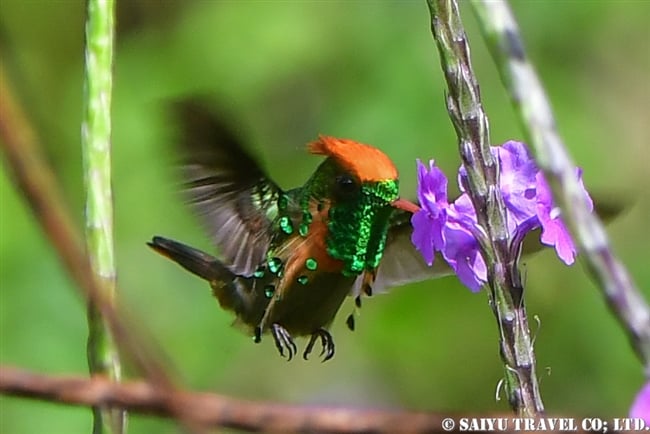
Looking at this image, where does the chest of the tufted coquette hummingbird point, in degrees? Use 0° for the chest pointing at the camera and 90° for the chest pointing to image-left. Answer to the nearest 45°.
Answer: approximately 315°

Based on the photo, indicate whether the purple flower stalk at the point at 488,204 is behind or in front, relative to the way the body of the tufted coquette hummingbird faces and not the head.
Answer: in front

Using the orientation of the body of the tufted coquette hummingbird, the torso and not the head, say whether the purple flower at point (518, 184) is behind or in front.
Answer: in front

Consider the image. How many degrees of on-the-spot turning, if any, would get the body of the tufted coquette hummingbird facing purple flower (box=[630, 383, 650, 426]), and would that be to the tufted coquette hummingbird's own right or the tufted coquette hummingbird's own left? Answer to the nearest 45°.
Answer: approximately 45° to the tufted coquette hummingbird's own left
